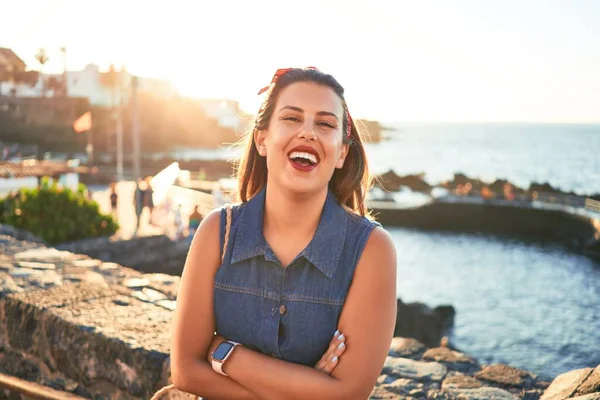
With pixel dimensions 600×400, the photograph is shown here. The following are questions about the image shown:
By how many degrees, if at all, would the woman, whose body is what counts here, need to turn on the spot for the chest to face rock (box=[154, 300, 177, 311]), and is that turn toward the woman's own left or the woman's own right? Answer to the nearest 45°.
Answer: approximately 180°

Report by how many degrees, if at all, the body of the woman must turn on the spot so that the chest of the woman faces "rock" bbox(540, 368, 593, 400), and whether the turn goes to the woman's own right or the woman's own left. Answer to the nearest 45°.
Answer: approximately 135° to the woman's own left

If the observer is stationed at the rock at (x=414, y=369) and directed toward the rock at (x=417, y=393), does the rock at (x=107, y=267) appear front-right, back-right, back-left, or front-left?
back-right

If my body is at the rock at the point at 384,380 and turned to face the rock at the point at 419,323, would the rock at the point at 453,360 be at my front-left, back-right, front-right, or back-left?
front-right

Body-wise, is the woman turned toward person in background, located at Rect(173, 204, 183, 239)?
no

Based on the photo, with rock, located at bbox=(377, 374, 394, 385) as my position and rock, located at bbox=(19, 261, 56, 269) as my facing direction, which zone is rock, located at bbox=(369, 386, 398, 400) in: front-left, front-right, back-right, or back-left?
back-left

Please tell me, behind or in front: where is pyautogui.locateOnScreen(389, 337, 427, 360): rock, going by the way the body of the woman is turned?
behind

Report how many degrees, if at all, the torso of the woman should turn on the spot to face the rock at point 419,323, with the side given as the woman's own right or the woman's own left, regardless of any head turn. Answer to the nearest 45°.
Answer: approximately 180°

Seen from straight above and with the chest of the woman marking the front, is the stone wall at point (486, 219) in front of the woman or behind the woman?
behind

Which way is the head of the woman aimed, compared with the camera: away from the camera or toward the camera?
toward the camera

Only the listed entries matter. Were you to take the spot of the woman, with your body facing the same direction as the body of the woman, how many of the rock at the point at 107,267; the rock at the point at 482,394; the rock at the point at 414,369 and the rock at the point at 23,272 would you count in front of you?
0

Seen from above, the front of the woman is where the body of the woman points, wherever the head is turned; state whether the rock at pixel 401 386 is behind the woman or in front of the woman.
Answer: behind

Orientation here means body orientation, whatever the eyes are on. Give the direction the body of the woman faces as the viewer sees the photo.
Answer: toward the camera
